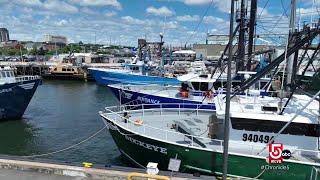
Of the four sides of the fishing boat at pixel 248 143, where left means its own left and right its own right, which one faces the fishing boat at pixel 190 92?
right

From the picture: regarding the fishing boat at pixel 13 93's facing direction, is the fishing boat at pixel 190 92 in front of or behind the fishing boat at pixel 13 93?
in front

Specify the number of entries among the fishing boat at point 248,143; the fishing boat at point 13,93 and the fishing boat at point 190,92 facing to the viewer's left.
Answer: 2

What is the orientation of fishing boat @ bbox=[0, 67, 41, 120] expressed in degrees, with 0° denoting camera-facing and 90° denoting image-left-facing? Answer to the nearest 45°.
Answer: approximately 270°

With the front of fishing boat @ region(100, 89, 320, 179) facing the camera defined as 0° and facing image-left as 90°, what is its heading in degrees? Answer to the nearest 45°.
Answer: approximately 90°

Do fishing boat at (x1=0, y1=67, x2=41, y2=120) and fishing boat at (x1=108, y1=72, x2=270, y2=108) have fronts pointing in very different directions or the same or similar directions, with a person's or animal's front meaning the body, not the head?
very different directions

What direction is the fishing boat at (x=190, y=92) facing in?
to the viewer's left

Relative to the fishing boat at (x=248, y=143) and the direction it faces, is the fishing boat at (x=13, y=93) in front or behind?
in front
